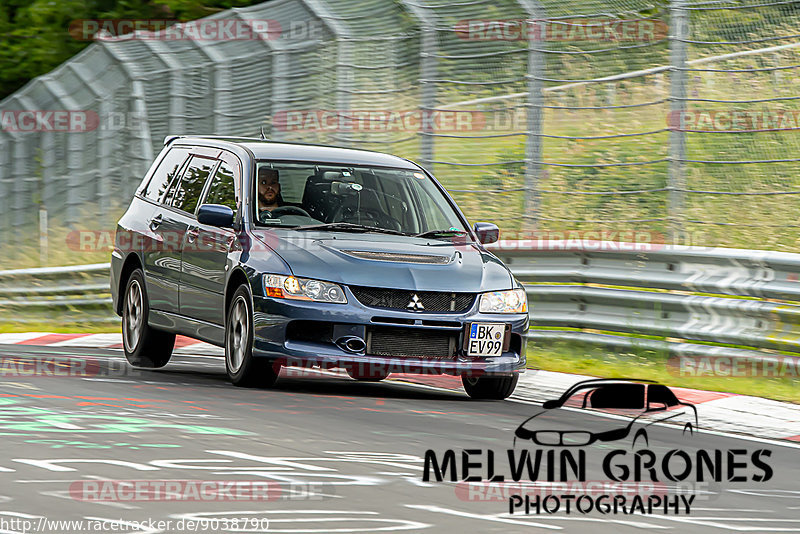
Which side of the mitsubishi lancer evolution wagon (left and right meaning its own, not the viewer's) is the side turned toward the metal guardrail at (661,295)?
left

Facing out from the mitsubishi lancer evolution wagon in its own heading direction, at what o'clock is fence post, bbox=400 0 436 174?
The fence post is roughly at 8 o'clock from the mitsubishi lancer evolution wagon.

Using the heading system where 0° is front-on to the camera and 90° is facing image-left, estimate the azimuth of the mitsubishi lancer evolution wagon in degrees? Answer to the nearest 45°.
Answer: approximately 315°

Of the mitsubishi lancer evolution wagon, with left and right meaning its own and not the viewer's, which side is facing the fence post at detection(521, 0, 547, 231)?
left

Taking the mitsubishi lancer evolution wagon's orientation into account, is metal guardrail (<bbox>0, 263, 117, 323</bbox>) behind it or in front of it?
behind
